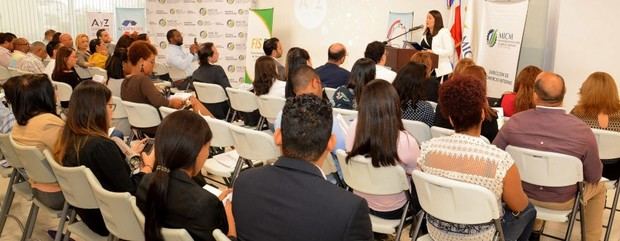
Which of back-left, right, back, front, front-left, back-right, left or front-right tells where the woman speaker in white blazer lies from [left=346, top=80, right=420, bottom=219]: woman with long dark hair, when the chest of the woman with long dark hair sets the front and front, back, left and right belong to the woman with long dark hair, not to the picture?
front

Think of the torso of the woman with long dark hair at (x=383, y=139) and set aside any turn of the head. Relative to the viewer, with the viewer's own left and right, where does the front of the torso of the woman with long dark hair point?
facing away from the viewer

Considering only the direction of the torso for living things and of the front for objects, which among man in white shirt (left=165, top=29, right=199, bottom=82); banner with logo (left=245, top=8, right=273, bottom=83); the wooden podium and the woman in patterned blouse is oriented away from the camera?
the woman in patterned blouse

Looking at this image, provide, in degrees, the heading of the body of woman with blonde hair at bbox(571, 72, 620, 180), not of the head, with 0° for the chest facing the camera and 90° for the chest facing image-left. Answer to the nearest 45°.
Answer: approximately 180°

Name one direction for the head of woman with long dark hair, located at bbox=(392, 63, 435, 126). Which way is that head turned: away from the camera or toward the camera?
away from the camera

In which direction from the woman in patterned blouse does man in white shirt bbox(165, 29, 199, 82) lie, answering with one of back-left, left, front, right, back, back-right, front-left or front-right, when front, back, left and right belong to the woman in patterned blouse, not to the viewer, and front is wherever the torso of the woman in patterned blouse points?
front-left

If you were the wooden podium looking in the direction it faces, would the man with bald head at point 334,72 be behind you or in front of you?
in front

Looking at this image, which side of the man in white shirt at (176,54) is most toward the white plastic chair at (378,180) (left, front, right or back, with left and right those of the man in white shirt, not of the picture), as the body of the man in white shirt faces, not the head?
right

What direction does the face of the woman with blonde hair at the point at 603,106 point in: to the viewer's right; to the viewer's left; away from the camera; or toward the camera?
away from the camera

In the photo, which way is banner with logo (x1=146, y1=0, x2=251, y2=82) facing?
toward the camera

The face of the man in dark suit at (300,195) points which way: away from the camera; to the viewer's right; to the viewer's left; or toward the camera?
away from the camera

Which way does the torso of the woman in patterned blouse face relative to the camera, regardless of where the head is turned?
away from the camera

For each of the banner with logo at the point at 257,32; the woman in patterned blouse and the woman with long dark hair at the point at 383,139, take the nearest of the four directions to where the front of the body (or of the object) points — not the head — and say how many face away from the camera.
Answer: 2

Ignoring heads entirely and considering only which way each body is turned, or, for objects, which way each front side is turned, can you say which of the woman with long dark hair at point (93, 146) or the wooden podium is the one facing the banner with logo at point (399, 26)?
the woman with long dark hair

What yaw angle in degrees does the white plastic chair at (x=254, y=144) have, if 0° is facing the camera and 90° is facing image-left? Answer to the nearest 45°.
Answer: approximately 225°

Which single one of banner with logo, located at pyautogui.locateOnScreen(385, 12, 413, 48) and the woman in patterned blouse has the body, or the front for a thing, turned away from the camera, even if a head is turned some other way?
the woman in patterned blouse
